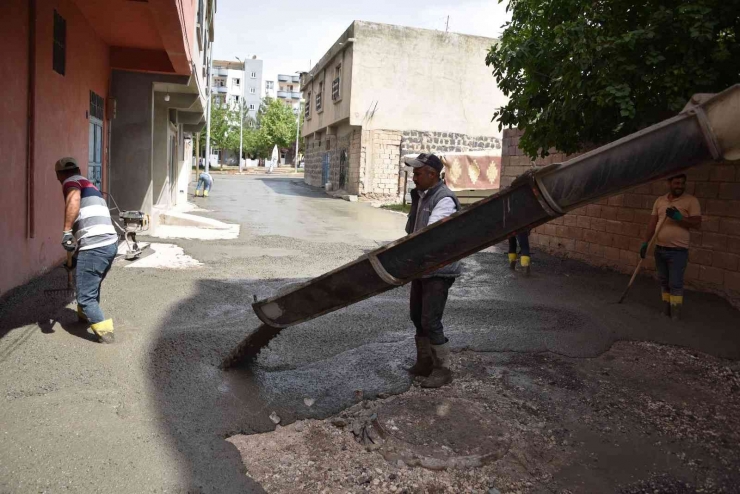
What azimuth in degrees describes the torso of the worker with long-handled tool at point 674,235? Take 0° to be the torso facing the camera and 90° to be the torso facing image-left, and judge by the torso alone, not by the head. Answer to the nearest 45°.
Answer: approximately 0°

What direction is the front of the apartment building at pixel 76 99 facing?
to the viewer's right

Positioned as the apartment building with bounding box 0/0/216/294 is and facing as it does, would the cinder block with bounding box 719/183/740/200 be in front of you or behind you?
in front

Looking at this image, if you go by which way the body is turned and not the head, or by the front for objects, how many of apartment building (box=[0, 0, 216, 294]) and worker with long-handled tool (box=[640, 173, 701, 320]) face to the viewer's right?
1

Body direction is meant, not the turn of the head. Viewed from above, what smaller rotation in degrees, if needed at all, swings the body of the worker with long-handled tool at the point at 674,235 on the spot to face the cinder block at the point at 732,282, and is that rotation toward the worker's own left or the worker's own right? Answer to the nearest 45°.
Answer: approximately 135° to the worker's own left

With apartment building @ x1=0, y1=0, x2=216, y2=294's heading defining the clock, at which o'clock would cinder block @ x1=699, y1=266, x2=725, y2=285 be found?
The cinder block is roughly at 1 o'clock from the apartment building.

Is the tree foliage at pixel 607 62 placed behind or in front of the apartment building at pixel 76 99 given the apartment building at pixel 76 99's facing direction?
in front

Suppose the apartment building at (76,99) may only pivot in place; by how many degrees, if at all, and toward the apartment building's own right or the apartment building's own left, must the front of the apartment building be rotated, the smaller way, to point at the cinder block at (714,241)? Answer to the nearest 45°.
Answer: approximately 45° to the apartment building's own right

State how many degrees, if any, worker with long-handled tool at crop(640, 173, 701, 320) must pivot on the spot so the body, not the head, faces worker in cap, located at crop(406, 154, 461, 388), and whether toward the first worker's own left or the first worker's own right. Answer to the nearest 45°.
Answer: approximately 45° to the first worker's own right

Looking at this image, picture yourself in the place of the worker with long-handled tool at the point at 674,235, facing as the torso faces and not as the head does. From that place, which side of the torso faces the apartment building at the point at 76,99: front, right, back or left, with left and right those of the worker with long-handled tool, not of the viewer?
right

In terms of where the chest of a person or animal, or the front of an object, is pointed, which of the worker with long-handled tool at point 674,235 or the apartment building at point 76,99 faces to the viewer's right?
the apartment building
